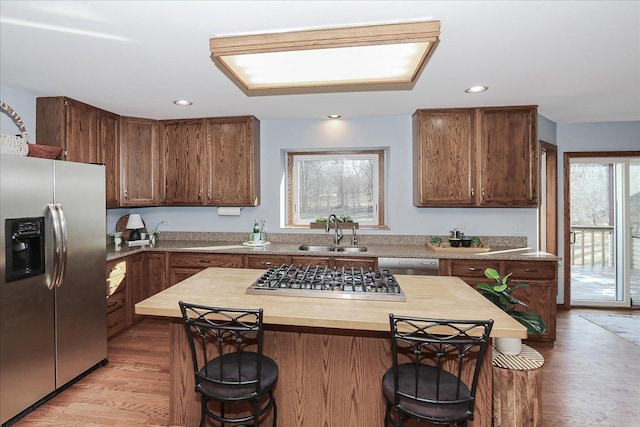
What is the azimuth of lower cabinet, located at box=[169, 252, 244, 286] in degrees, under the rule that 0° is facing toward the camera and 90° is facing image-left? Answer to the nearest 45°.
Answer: approximately 0°

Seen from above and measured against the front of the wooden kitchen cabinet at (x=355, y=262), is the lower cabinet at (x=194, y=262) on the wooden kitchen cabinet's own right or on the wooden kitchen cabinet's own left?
on the wooden kitchen cabinet's own right

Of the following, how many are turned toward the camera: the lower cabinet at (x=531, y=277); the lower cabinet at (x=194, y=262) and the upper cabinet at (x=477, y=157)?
3

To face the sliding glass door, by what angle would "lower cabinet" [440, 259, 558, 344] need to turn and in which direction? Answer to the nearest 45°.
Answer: approximately 135° to its left

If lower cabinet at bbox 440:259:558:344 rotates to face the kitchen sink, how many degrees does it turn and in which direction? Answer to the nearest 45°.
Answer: approximately 90° to its right

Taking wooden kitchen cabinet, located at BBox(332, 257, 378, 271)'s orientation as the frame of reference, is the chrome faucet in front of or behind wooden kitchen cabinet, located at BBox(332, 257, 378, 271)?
behind

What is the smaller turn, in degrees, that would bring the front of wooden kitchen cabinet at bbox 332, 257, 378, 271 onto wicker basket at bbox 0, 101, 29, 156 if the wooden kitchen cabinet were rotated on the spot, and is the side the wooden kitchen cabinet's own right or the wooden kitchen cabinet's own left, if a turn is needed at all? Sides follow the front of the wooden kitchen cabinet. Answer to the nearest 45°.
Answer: approximately 45° to the wooden kitchen cabinet's own right

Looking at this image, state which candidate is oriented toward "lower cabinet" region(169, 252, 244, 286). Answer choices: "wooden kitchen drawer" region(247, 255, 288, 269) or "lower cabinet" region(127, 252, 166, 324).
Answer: "lower cabinet" region(127, 252, 166, 324)

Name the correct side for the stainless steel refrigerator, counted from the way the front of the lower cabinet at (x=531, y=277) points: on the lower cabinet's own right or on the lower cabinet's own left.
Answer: on the lower cabinet's own right
